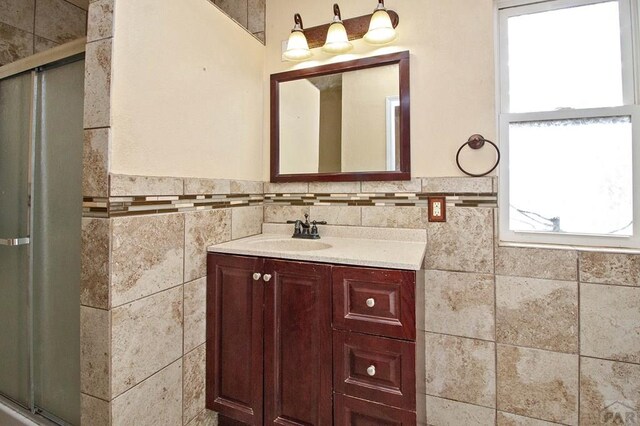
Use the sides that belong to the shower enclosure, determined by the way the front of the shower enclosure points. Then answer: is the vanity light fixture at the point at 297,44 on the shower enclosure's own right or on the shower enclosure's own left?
on the shower enclosure's own left

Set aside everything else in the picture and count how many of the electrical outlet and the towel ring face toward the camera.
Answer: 2

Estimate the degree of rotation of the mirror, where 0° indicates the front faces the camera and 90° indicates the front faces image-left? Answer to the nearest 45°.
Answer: approximately 45°

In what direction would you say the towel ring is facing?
toward the camera

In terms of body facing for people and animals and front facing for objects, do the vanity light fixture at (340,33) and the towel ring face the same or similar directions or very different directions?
same or similar directions

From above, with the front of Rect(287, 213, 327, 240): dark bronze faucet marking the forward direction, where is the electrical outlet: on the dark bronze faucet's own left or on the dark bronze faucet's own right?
on the dark bronze faucet's own left

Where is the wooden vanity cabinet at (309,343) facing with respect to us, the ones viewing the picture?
facing the viewer and to the left of the viewer

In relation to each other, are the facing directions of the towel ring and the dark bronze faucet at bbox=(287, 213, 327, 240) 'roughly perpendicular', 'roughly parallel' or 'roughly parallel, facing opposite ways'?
roughly parallel

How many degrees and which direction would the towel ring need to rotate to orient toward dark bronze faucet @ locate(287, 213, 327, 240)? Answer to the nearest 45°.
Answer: approximately 90° to its right

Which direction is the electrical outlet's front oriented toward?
toward the camera

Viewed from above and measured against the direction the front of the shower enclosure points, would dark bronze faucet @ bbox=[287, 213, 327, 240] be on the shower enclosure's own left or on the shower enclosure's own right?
on the shower enclosure's own left

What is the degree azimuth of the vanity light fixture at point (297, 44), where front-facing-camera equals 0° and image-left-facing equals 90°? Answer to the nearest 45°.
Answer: approximately 45°
